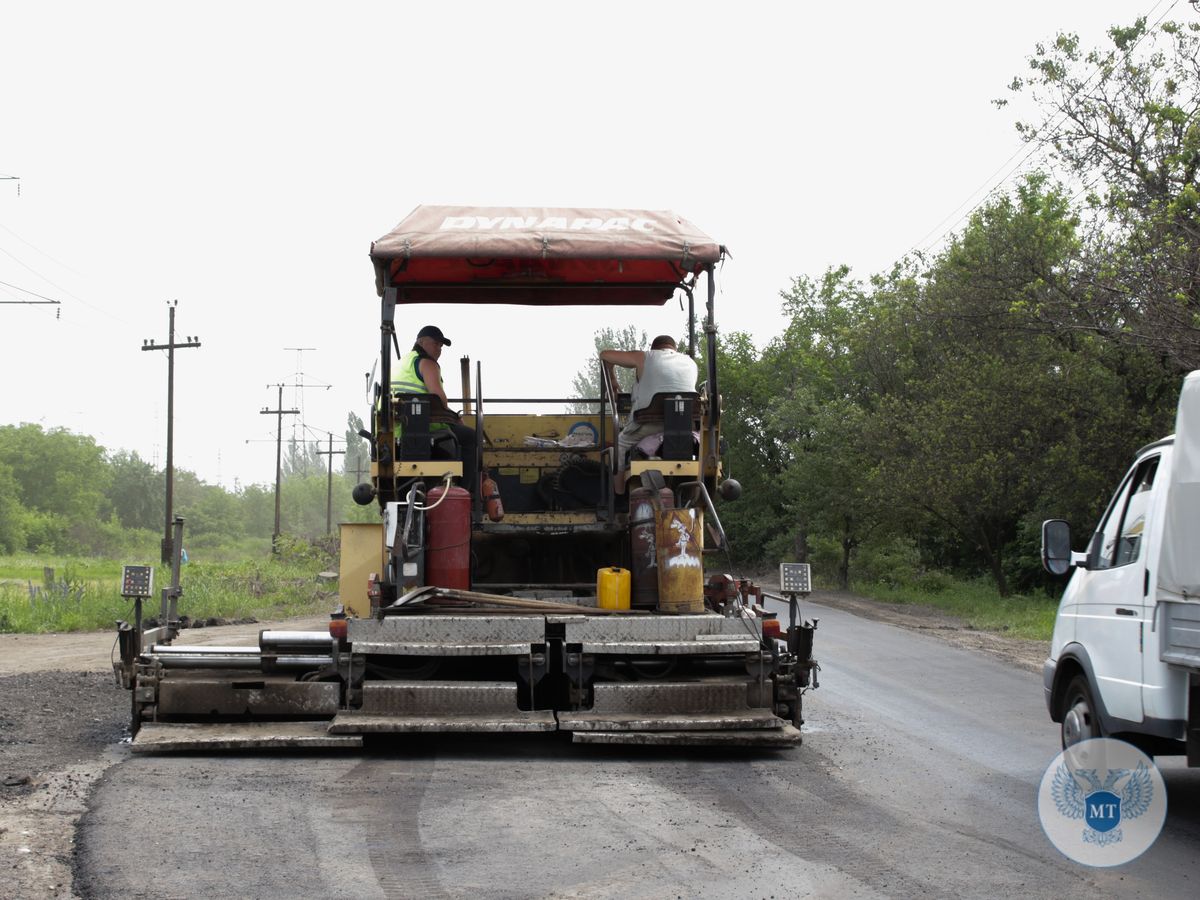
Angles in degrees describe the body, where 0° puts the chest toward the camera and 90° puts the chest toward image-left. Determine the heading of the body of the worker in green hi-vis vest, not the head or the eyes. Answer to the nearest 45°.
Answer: approximately 270°

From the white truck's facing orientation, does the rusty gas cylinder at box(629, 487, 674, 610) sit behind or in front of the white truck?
in front

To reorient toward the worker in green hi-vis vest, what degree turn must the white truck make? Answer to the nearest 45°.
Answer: approximately 45° to its left

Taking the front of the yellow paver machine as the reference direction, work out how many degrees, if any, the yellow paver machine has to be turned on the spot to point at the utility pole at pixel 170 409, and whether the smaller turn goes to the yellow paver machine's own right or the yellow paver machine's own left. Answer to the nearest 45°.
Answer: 0° — it already faces it

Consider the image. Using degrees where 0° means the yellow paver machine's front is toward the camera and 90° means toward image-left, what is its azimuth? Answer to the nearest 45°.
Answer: approximately 180°

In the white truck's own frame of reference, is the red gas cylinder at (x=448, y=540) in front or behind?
in front

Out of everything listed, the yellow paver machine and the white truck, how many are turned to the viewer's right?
0

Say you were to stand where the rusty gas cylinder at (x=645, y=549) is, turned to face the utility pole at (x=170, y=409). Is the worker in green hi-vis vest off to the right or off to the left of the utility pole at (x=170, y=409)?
left

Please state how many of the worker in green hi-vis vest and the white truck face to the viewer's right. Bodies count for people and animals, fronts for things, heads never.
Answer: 1

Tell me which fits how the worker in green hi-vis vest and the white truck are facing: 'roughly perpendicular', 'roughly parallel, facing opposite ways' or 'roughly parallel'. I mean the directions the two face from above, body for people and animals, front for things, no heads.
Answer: roughly perpendicular
